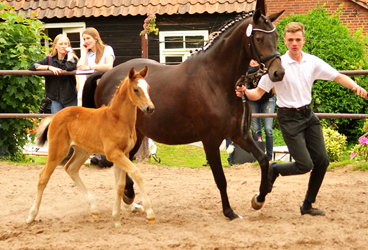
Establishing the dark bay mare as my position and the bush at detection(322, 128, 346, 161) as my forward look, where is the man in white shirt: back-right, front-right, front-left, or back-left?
front-right

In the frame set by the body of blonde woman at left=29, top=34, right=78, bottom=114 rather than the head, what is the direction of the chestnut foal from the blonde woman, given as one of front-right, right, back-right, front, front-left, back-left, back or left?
front

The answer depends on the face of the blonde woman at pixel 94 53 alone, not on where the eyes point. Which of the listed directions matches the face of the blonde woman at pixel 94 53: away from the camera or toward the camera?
toward the camera

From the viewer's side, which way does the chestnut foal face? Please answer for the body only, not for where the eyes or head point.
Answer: to the viewer's right

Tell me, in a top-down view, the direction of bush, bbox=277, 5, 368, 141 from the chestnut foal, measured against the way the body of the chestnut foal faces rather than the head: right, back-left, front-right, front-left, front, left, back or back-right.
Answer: front-left

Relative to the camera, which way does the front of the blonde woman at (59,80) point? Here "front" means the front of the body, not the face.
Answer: toward the camera

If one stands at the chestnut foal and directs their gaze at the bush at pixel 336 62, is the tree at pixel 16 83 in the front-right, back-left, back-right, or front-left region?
front-left

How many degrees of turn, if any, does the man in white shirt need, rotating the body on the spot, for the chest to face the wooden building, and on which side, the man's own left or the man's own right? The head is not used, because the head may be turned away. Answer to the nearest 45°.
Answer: approximately 180°

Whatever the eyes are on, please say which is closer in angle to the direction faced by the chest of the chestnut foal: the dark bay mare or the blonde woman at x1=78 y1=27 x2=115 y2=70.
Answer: the dark bay mare

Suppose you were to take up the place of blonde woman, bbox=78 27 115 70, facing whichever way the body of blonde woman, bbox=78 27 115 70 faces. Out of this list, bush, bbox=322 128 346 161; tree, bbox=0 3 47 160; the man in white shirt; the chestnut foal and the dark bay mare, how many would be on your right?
1

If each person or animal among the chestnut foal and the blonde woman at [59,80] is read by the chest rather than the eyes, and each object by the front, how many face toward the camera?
1
